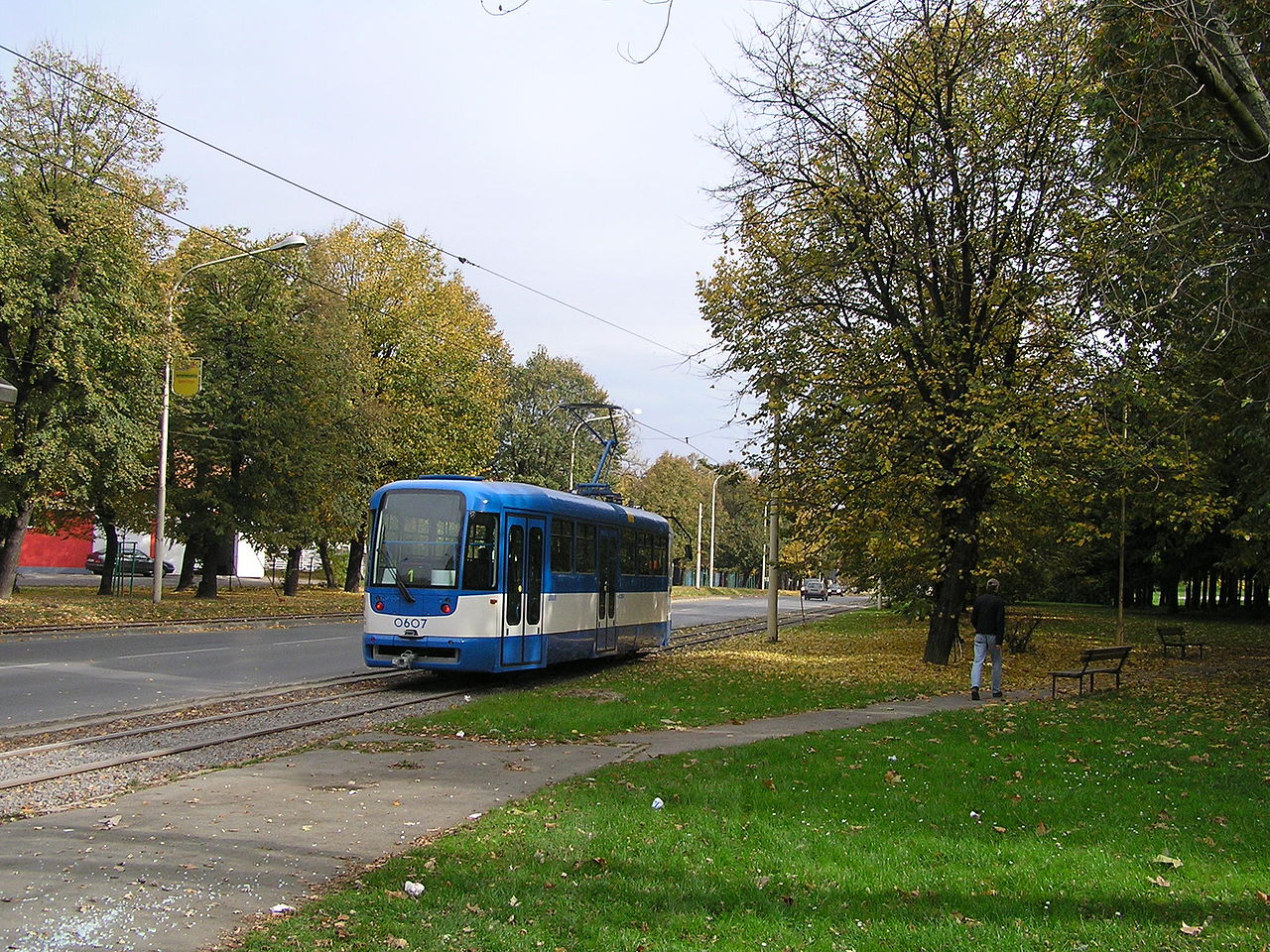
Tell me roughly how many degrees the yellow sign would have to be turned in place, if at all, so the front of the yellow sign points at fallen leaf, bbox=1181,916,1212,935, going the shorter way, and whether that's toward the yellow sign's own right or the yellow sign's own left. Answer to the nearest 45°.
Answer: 0° — it already faces it

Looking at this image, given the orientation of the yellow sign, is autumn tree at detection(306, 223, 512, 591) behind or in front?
behind

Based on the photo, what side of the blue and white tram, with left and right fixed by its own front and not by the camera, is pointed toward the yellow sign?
left

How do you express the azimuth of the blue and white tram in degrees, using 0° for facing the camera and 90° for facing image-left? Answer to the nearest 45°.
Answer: approximately 225°

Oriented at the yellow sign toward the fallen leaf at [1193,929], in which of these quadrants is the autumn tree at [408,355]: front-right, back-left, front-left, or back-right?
back-left

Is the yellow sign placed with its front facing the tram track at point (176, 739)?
yes

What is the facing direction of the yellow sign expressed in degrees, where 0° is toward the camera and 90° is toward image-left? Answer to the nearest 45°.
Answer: approximately 0°
